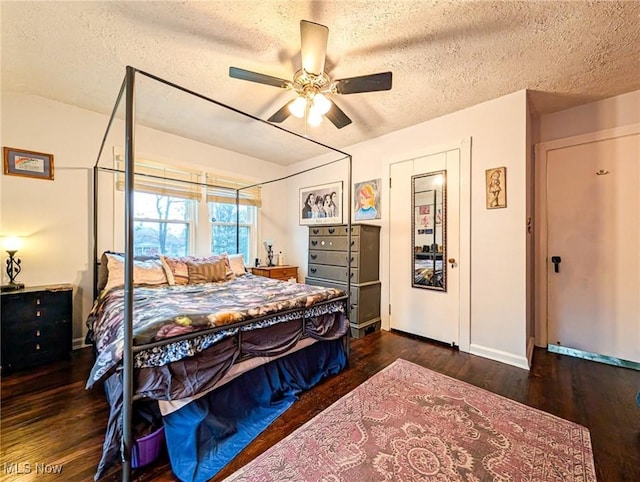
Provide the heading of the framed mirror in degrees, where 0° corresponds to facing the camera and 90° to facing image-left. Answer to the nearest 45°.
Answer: approximately 45°

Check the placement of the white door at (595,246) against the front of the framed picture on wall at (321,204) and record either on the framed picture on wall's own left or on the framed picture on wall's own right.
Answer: on the framed picture on wall's own left

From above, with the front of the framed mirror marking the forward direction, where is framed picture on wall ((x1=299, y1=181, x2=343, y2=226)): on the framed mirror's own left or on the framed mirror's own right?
on the framed mirror's own right

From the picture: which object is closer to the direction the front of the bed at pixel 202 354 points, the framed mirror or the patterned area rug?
the patterned area rug

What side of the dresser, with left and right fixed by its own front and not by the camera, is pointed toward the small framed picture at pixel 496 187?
left

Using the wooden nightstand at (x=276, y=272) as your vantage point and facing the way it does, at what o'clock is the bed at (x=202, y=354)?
The bed is roughly at 2 o'clock from the wooden nightstand.

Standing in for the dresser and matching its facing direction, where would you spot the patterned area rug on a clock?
The patterned area rug is roughly at 10 o'clock from the dresser.

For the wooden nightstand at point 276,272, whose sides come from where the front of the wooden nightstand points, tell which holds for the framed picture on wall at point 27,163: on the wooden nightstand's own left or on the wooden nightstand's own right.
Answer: on the wooden nightstand's own right
